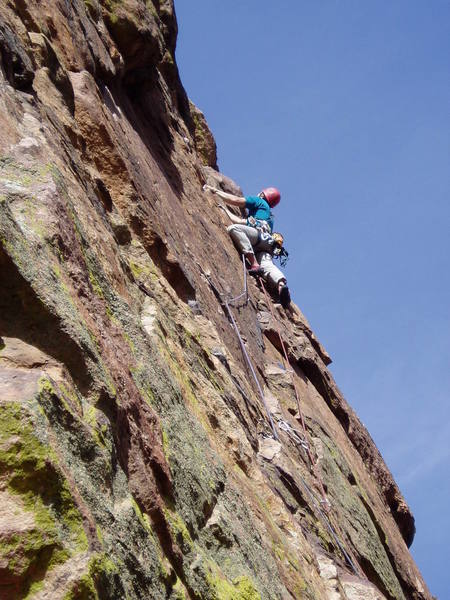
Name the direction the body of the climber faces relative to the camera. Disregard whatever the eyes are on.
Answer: to the viewer's left
